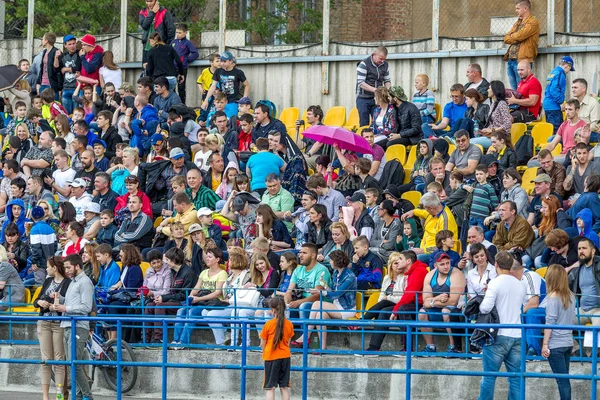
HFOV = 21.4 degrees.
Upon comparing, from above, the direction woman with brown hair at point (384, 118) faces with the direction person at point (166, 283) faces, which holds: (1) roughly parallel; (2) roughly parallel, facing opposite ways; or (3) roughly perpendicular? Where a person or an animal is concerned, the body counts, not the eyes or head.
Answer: roughly parallel

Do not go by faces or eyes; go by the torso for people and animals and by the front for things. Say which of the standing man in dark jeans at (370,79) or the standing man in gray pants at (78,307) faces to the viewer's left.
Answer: the standing man in gray pants at (78,307)

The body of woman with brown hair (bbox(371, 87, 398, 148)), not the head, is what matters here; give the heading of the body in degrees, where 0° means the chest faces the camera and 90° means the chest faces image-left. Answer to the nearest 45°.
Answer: approximately 45°

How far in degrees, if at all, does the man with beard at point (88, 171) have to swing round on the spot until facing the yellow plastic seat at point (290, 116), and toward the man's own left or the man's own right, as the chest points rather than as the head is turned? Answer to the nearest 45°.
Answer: approximately 180°

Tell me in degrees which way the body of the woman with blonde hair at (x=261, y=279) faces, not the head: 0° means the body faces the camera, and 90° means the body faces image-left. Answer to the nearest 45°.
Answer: approximately 45°

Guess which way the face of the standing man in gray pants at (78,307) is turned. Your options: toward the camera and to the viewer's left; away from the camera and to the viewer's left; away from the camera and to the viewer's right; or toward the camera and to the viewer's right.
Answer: toward the camera and to the viewer's left

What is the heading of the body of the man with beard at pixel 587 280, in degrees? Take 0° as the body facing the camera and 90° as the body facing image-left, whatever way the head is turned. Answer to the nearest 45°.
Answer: approximately 45°

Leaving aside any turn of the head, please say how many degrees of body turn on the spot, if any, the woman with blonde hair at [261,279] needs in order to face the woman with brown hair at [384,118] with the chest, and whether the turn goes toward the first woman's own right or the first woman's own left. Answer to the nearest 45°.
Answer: approximately 180°

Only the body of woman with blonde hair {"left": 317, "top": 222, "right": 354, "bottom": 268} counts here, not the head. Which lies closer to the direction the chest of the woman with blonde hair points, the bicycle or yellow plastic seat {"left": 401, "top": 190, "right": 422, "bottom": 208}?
the bicycle

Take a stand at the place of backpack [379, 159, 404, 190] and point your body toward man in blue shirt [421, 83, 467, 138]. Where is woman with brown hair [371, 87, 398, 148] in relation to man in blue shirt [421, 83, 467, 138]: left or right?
left

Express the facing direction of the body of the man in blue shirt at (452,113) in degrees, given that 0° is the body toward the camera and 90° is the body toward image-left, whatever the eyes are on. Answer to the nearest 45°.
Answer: approximately 45°

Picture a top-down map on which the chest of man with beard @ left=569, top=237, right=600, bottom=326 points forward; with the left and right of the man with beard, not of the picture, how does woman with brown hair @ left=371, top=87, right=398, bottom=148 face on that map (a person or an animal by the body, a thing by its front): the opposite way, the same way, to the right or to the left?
the same way

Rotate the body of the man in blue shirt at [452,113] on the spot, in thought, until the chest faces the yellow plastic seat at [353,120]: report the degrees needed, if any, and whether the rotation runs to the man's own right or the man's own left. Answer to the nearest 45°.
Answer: approximately 90° to the man's own right

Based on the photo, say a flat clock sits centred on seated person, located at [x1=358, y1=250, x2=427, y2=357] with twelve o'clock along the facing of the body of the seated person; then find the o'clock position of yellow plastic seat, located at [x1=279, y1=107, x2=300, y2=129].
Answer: The yellow plastic seat is roughly at 4 o'clock from the seated person.
